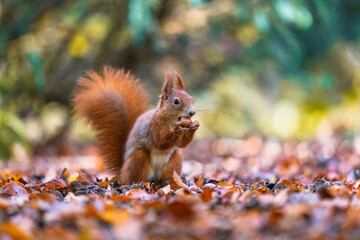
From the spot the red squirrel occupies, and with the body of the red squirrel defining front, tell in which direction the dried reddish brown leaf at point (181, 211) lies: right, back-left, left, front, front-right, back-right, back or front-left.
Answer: front-right

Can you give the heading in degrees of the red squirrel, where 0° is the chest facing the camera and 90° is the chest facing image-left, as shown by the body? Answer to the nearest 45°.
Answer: approximately 315°

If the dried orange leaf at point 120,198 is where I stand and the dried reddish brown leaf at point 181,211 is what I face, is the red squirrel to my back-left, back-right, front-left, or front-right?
back-left
